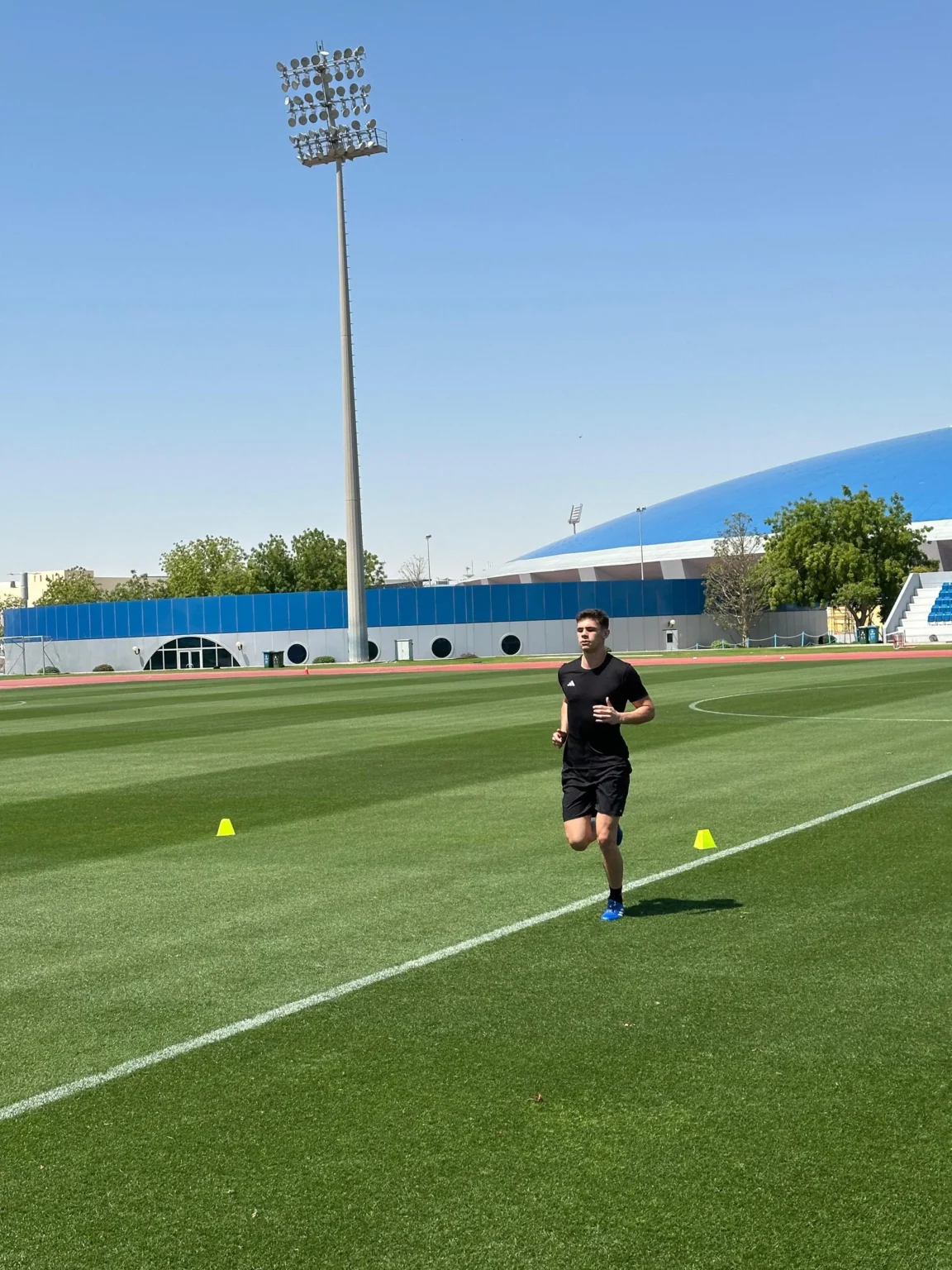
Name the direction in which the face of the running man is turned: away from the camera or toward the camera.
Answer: toward the camera

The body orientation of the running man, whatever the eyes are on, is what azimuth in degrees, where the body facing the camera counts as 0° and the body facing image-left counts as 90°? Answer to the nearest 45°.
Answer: approximately 45°
